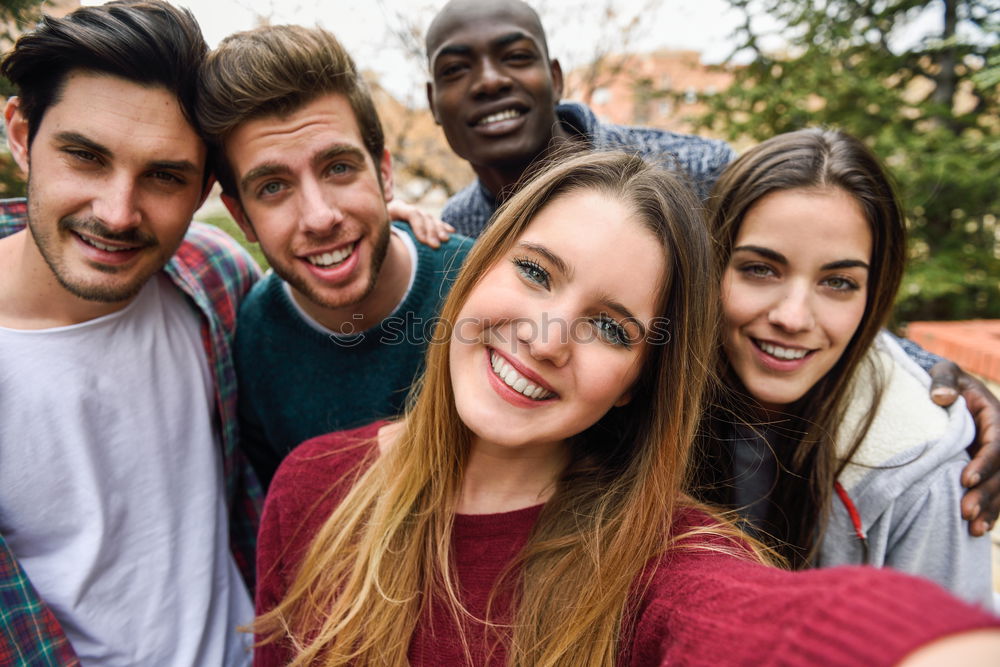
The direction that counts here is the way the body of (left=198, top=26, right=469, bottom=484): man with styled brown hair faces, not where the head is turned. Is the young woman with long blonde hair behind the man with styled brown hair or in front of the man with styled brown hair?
in front

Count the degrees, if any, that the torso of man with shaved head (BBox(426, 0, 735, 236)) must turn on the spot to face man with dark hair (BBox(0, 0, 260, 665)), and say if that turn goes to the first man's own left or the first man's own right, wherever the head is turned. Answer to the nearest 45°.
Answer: approximately 45° to the first man's own right

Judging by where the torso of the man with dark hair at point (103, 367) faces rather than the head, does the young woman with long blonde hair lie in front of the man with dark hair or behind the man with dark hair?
in front

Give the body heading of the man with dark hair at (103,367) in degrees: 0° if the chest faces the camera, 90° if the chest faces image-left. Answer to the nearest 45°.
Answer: approximately 0°

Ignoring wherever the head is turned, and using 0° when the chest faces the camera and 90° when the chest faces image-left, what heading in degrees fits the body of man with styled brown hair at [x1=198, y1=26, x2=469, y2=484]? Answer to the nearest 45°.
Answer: approximately 0°
